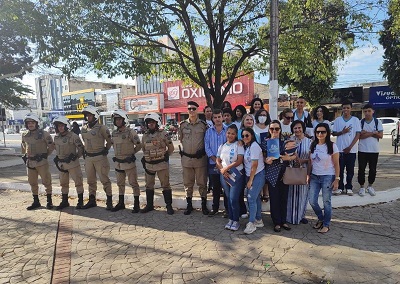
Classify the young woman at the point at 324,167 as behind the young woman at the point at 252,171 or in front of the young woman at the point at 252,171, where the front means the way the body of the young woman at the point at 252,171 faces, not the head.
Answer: behind

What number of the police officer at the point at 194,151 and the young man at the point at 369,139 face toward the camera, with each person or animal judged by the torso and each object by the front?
2

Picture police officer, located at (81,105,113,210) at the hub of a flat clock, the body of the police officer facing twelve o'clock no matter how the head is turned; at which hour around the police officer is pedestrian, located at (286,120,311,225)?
The pedestrian is roughly at 9 o'clock from the police officer.

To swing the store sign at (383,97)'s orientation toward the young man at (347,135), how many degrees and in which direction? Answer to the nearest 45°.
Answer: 0° — it already faces them

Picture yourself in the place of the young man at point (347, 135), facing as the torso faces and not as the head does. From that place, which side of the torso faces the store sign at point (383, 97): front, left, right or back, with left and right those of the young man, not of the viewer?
back

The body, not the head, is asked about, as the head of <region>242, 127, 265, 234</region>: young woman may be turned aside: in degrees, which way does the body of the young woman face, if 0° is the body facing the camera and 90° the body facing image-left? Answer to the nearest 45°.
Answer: approximately 45°

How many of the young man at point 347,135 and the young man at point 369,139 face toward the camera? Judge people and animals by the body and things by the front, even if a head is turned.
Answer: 2
